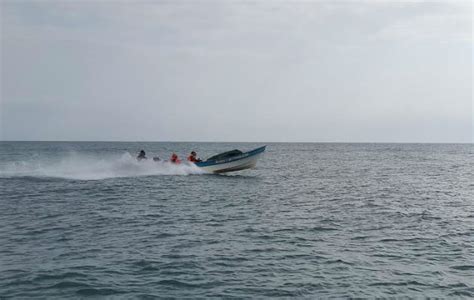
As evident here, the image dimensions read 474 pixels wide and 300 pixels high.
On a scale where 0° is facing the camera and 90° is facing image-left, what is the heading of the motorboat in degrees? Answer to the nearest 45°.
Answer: approximately 270°
